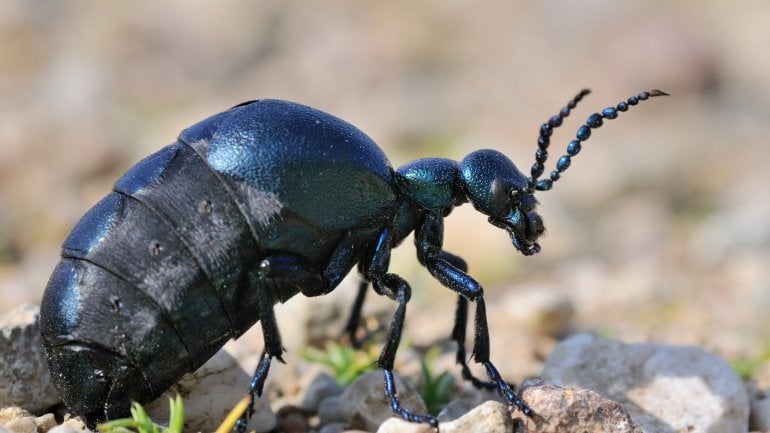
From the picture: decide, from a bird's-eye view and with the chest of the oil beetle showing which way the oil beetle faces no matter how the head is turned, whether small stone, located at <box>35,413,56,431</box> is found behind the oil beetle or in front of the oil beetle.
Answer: behind

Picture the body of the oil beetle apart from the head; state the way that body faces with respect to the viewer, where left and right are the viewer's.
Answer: facing to the right of the viewer

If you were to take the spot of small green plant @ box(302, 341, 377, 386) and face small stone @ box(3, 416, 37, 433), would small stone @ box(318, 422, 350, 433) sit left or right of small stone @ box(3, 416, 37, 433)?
left

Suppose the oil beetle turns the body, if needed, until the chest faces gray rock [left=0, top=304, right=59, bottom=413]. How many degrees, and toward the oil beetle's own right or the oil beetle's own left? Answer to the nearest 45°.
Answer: approximately 135° to the oil beetle's own left

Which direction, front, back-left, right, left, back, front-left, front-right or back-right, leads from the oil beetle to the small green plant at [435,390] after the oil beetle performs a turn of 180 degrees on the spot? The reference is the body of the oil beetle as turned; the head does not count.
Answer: back-right

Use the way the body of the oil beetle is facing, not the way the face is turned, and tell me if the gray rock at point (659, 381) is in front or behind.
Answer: in front

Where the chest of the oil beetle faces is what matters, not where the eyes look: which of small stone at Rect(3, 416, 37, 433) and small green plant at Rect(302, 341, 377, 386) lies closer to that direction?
the small green plant

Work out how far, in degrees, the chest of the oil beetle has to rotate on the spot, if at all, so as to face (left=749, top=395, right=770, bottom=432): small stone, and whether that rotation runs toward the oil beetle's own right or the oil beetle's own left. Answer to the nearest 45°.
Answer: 0° — it already faces it
